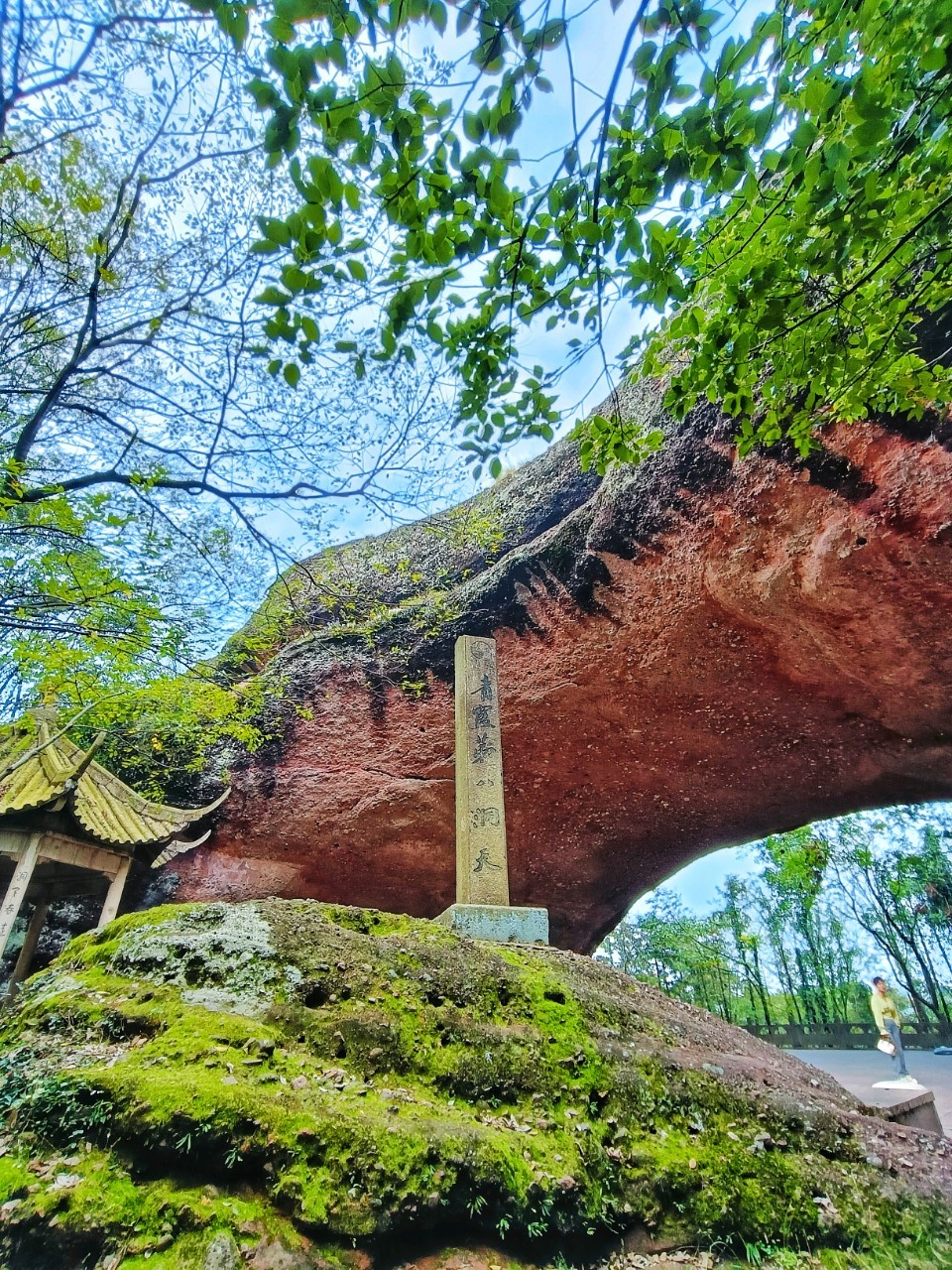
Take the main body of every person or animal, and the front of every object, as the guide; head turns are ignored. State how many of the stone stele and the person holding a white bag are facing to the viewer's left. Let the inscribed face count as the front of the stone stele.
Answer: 0

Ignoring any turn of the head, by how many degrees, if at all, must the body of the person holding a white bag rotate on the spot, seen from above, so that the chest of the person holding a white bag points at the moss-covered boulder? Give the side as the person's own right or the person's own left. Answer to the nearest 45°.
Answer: approximately 45° to the person's own right

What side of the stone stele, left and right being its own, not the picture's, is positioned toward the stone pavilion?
right
